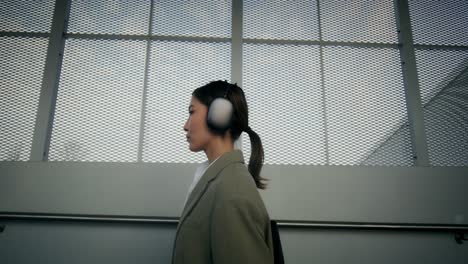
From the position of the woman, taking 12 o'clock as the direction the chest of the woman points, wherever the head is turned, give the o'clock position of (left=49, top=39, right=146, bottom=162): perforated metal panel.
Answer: The perforated metal panel is roughly at 2 o'clock from the woman.

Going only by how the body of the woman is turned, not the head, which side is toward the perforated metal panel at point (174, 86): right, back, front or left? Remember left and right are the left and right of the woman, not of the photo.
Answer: right

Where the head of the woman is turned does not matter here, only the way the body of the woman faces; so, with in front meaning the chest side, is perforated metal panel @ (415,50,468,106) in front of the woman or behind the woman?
behind

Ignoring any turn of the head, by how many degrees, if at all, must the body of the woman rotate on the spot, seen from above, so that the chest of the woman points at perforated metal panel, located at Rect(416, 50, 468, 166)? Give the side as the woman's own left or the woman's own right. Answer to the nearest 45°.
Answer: approximately 135° to the woman's own right

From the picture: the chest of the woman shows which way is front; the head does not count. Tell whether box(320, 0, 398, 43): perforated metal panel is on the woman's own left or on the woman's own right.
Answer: on the woman's own right

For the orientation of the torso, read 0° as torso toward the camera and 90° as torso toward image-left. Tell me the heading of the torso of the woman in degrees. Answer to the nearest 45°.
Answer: approximately 90°

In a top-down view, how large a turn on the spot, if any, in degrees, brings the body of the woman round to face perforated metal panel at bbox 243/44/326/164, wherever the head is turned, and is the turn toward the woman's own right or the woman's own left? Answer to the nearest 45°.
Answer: approximately 90° to the woman's own right

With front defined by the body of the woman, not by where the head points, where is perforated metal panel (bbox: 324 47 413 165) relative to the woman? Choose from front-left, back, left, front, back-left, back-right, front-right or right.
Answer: back-right

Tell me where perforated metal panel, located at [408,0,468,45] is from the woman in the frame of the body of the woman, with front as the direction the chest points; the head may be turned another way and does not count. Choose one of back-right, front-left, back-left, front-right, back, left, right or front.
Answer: back-right
